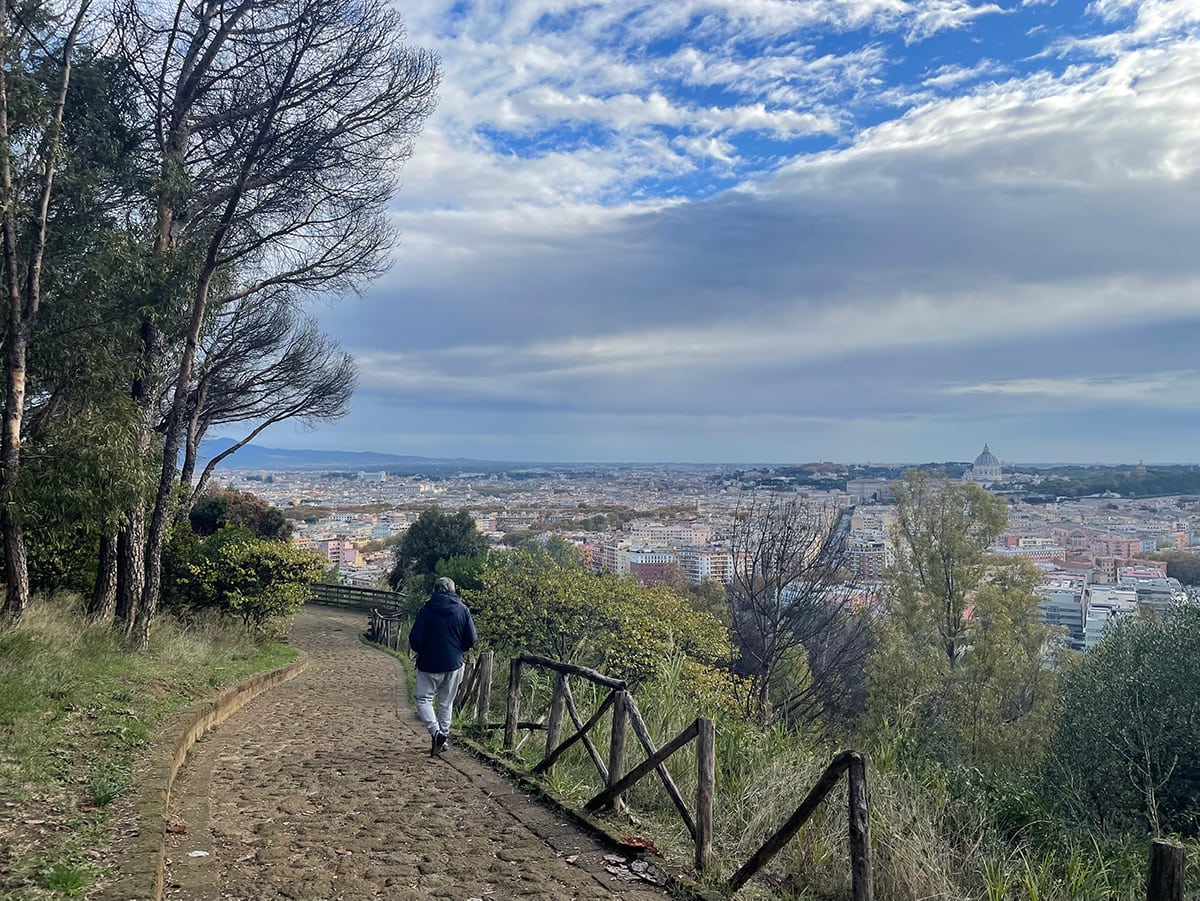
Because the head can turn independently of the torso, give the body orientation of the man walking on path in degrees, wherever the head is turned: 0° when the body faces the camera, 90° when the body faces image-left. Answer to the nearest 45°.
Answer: approximately 180°

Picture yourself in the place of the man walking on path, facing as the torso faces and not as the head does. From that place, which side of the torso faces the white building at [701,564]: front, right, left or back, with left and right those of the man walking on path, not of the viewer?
front

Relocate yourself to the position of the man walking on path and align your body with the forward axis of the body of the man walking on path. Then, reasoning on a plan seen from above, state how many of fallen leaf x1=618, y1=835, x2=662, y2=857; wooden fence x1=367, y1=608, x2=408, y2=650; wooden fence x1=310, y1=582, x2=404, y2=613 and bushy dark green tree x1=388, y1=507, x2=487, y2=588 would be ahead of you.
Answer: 3

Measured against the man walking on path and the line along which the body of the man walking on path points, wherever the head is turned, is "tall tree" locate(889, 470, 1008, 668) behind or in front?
in front

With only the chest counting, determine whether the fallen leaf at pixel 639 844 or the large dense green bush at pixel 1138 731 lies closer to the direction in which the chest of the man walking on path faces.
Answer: the large dense green bush

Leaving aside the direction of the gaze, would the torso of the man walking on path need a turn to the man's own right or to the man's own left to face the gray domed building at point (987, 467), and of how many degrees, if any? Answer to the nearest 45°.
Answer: approximately 45° to the man's own right

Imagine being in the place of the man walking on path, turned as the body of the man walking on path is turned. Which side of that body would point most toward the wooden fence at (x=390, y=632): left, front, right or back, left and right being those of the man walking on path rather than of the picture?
front

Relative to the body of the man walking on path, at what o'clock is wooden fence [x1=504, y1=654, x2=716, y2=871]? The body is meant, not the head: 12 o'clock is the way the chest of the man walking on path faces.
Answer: The wooden fence is roughly at 5 o'clock from the man walking on path.

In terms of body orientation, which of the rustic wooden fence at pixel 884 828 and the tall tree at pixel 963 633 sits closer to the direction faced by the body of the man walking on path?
the tall tree
